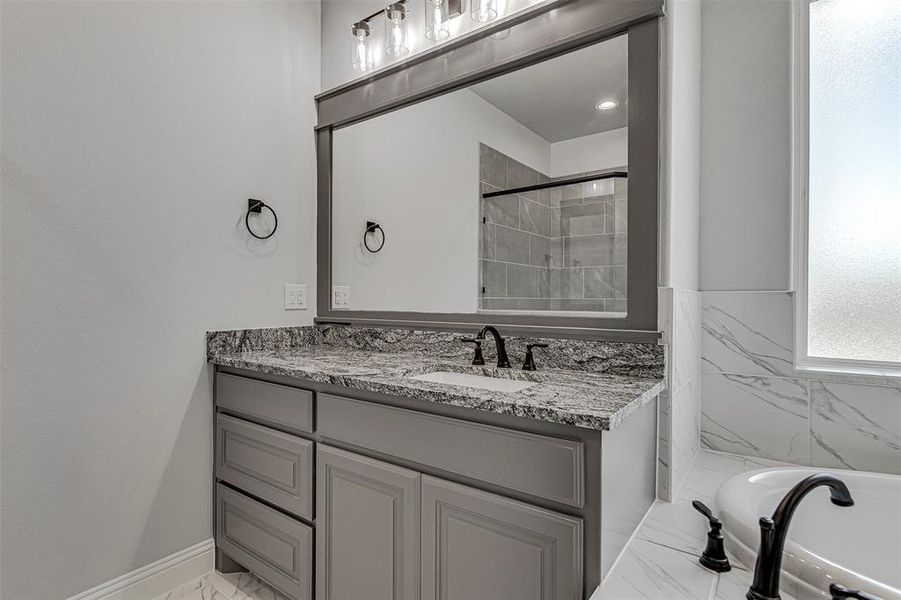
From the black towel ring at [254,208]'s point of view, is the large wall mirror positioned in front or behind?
in front

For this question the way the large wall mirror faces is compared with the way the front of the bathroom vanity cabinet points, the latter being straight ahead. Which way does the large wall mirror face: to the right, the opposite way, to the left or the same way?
the same way

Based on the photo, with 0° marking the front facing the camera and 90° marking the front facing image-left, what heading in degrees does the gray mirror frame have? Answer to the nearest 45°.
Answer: approximately 45°

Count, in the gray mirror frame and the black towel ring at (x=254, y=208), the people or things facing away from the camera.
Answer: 0

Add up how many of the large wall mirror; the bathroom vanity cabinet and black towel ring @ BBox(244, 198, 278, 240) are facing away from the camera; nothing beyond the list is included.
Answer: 0

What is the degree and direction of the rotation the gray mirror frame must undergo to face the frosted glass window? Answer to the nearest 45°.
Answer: approximately 135° to its left

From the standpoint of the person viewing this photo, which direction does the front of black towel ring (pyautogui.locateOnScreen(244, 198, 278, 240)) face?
facing the viewer and to the right of the viewer

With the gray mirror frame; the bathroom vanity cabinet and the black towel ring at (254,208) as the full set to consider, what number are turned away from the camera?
0

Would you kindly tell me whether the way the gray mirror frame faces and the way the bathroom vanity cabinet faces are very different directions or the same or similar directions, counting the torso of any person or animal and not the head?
same or similar directions
